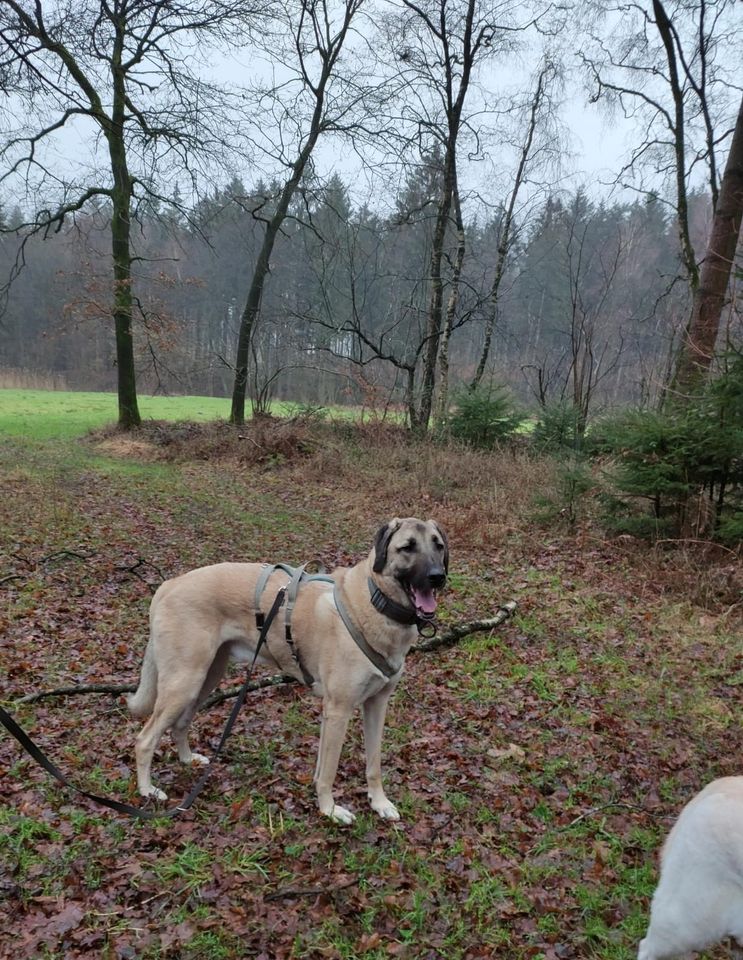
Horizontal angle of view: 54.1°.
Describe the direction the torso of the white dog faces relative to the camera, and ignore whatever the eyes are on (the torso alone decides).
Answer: to the viewer's right

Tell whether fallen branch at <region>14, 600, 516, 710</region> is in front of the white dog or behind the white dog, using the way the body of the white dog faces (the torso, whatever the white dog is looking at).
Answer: behind

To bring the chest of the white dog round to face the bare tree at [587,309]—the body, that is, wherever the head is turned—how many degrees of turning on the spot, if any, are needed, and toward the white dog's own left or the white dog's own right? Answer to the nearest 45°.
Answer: approximately 90° to the white dog's own left

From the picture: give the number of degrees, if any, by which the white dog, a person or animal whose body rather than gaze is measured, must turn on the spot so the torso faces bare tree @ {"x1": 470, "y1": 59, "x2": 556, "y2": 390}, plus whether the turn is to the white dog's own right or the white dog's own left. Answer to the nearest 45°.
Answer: approximately 90° to the white dog's own left

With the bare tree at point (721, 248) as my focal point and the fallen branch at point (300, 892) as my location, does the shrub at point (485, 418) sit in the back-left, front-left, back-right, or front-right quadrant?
front-left

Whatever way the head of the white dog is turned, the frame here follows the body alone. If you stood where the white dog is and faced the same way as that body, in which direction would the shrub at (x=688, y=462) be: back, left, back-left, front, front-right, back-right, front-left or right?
left
